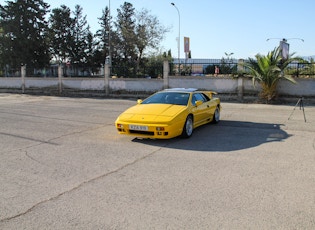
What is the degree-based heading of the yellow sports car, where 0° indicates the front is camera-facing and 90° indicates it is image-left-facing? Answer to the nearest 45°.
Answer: approximately 45°

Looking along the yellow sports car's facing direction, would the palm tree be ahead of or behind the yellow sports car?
behind

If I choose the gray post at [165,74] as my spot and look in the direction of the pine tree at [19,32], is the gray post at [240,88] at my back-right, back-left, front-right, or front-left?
back-right

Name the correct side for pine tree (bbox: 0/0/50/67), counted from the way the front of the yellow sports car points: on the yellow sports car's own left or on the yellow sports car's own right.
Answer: on the yellow sports car's own right

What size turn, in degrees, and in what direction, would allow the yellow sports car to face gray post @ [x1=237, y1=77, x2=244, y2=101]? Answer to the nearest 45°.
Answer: approximately 135° to its right

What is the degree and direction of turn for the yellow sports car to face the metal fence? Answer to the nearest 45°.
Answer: approximately 135° to its right
